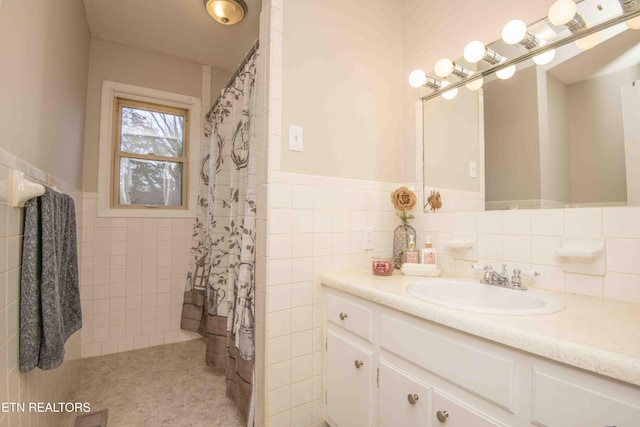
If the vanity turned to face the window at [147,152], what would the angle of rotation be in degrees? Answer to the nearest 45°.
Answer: approximately 45° to its right

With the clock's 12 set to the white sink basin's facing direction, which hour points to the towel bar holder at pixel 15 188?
The towel bar holder is roughly at 12 o'clock from the white sink basin.

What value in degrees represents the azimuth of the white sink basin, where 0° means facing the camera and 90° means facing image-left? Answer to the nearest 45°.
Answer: approximately 45°

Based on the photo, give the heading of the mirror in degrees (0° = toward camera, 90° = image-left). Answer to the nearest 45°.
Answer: approximately 45°
